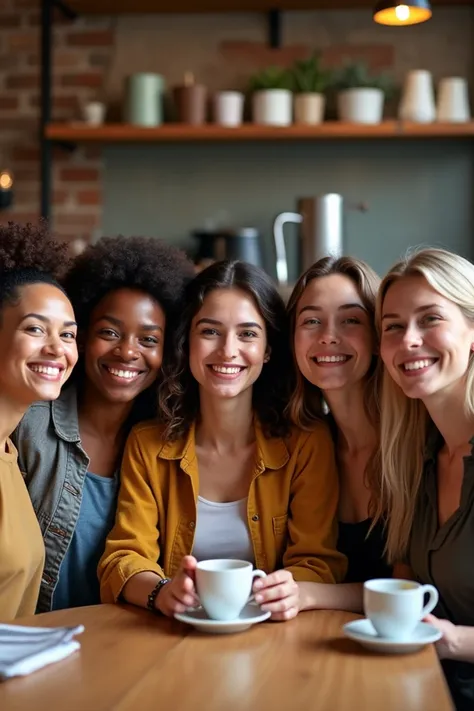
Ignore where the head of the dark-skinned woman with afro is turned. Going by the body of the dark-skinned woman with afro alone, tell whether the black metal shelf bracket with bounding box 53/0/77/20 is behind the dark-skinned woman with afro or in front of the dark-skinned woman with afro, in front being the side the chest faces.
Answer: behind

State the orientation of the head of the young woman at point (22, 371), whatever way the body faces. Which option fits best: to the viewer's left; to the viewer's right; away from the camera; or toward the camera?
toward the camera

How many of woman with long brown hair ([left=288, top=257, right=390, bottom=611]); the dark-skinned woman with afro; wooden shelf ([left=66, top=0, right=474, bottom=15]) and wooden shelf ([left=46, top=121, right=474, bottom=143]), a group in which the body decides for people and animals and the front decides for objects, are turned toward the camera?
4

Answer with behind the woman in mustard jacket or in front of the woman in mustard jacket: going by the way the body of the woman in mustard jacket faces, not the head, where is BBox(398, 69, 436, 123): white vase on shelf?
behind

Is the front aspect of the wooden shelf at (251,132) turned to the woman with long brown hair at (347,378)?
yes

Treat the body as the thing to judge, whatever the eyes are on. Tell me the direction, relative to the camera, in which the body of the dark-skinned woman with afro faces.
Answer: toward the camera

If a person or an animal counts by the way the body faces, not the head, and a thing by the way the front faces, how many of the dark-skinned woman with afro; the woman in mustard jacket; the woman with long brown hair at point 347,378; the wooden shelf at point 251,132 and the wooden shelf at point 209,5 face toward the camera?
5

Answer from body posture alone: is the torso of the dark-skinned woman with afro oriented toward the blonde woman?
no

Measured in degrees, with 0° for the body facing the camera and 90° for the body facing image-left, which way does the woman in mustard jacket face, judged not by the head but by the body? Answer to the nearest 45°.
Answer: approximately 0°

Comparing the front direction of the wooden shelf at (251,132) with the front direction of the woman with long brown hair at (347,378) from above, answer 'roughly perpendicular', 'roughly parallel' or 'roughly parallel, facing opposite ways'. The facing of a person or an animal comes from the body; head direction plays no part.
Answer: roughly parallel

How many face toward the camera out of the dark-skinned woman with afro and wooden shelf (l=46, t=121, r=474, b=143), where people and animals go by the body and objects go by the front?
2

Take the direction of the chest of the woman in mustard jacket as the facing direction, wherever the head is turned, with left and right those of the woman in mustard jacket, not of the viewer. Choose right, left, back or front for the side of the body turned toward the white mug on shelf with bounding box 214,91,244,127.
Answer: back

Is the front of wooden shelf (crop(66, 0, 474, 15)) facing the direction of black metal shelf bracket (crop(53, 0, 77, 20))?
no

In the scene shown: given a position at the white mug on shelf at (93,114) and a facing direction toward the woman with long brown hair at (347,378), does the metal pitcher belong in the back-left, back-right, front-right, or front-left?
front-left

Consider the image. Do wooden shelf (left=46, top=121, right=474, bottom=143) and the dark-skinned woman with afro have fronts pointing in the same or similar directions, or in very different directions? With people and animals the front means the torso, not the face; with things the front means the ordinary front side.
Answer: same or similar directions

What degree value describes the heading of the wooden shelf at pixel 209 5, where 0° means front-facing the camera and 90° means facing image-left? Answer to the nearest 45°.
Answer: approximately 0°

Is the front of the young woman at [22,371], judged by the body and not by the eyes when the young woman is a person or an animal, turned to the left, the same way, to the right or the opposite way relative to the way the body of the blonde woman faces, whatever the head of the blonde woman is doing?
to the left

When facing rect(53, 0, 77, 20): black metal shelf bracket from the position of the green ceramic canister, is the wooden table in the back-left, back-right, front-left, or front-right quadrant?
back-left
